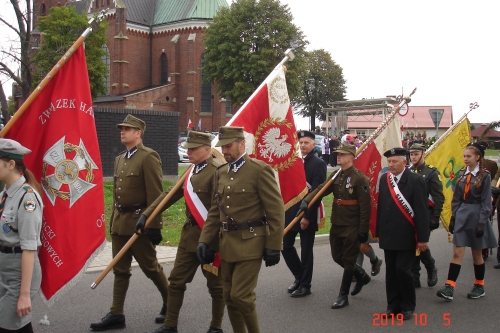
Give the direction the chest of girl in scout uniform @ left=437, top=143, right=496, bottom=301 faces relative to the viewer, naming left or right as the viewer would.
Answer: facing the viewer and to the left of the viewer

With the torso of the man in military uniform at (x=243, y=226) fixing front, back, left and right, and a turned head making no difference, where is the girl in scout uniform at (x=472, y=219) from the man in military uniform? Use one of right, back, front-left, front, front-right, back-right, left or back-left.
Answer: back

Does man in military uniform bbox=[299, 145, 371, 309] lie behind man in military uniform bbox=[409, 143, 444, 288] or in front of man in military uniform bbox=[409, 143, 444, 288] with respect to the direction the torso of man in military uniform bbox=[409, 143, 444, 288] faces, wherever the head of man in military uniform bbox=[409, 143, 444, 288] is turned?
in front

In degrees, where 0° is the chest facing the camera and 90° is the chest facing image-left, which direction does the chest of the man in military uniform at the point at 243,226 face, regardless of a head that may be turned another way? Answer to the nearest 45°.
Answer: approximately 45°

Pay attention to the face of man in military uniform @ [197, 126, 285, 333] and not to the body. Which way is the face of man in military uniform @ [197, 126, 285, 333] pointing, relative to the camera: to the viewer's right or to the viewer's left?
to the viewer's left

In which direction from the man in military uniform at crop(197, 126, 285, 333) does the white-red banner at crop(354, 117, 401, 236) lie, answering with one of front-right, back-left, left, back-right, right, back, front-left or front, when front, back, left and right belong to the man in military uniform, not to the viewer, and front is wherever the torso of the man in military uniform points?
back

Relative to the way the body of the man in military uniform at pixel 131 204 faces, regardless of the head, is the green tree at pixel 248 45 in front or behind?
behind

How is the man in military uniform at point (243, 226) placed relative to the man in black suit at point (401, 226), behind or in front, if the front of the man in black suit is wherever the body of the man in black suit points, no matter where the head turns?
in front

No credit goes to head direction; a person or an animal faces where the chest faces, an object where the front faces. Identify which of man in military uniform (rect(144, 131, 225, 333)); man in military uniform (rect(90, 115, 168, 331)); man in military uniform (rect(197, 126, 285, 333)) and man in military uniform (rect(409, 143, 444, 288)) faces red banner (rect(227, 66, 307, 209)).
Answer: man in military uniform (rect(409, 143, 444, 288))

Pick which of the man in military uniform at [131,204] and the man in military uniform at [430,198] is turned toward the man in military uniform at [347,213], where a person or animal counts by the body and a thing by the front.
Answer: the man in military uniform at [430,198]

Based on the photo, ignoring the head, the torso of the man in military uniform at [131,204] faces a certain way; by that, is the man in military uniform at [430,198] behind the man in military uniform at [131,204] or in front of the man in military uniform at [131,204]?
behind

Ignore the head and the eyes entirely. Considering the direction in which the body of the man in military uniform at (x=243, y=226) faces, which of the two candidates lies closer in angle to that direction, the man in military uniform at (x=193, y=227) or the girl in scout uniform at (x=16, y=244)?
the girl in scout uniform

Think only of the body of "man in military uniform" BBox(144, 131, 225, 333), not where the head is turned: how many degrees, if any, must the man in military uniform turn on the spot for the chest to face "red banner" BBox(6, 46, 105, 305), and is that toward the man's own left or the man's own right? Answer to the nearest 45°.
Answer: approximately 45° to the man's own right

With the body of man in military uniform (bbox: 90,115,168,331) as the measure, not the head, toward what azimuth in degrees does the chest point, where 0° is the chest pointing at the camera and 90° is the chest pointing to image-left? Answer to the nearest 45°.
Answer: approximately 45°
